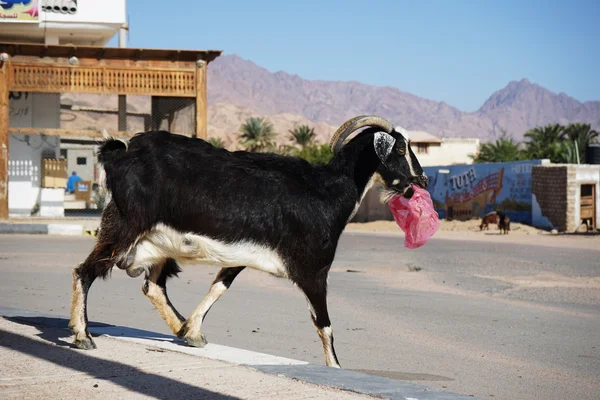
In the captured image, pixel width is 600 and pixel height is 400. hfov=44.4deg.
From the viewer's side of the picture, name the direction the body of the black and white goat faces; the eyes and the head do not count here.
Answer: to the viewer's right

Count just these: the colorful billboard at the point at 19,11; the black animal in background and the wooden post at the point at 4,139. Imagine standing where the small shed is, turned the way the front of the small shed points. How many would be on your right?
3

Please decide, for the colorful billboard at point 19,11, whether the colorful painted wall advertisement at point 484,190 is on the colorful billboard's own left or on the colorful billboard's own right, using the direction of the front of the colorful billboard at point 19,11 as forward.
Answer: on the colorful billboard's own left

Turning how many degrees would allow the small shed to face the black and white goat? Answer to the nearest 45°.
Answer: approximately 45° to its right

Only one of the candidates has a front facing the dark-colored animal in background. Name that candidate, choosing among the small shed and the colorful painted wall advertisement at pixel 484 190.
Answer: the colorful painted wall advertisement

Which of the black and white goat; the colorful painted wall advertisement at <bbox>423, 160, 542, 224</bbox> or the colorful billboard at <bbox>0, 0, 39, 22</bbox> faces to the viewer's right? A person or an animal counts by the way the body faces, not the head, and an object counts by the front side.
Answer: the black and white goat

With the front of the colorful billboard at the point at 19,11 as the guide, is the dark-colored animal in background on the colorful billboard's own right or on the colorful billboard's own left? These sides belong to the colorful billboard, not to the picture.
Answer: on the colorful billboard's own left

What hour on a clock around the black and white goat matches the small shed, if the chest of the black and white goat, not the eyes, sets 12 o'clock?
The small shed is roughly at 10 o'clock from the black and white goat.

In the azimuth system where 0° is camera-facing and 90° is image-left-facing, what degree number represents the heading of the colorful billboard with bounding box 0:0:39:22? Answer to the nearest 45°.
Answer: approximately 0°

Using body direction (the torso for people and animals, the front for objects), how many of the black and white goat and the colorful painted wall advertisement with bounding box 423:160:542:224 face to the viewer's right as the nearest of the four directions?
1
